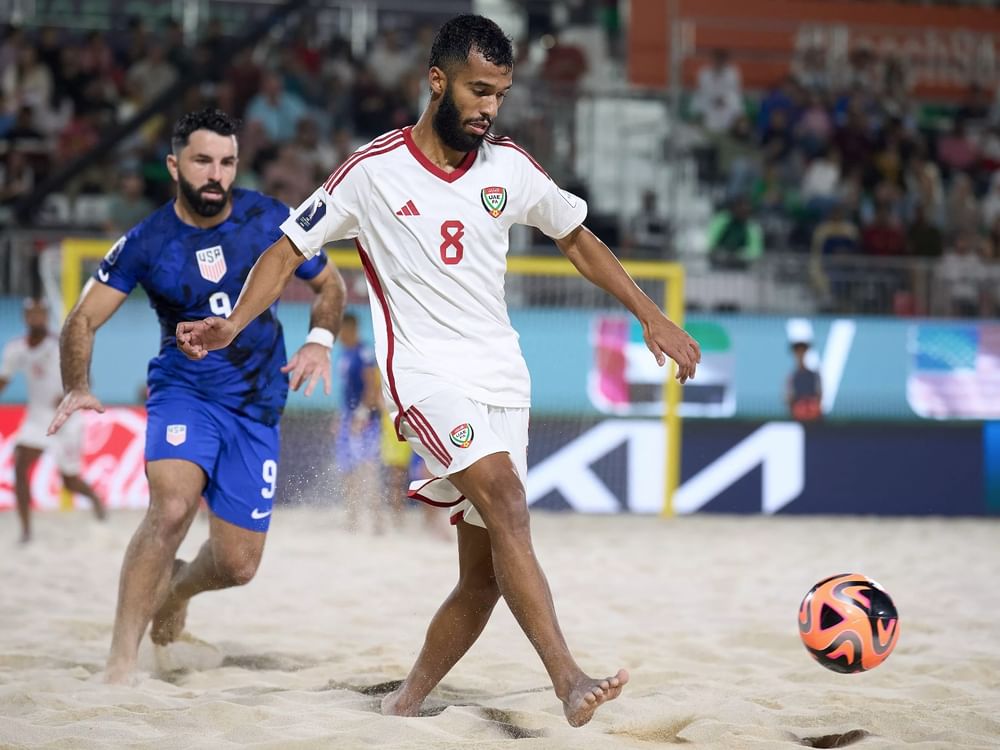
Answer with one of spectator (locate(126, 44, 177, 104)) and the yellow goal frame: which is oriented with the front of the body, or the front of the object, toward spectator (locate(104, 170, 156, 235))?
spectator (locate(126, 44, 177, 104))

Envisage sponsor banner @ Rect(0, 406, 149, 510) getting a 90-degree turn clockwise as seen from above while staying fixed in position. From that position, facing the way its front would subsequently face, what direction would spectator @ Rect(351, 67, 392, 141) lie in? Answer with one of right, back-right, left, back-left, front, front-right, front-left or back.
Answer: back-right

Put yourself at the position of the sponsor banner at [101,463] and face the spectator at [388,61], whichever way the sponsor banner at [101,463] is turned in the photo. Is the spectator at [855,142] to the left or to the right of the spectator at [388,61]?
right

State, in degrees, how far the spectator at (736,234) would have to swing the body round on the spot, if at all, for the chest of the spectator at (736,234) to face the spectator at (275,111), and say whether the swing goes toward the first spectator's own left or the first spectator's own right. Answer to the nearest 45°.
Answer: approximately 90° to the first spectator's own right

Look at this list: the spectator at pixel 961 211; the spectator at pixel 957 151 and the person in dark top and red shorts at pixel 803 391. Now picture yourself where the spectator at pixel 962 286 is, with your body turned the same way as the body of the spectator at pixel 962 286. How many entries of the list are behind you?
2

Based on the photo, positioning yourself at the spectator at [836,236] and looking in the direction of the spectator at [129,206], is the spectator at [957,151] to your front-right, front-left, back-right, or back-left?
back-right

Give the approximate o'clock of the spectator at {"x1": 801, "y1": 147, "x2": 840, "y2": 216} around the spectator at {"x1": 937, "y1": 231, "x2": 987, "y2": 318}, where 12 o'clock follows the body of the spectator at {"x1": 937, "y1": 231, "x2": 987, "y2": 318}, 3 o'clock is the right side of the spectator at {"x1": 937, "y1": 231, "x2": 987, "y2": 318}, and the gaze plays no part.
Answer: the spectator at {"x1": 801, "y1": 147, "x2": 840, "y2": 216} is roughly at 5 o'clock from the spectator at {"x1": 937, "y1": 231, "x2": 987, "y2": 318}.
